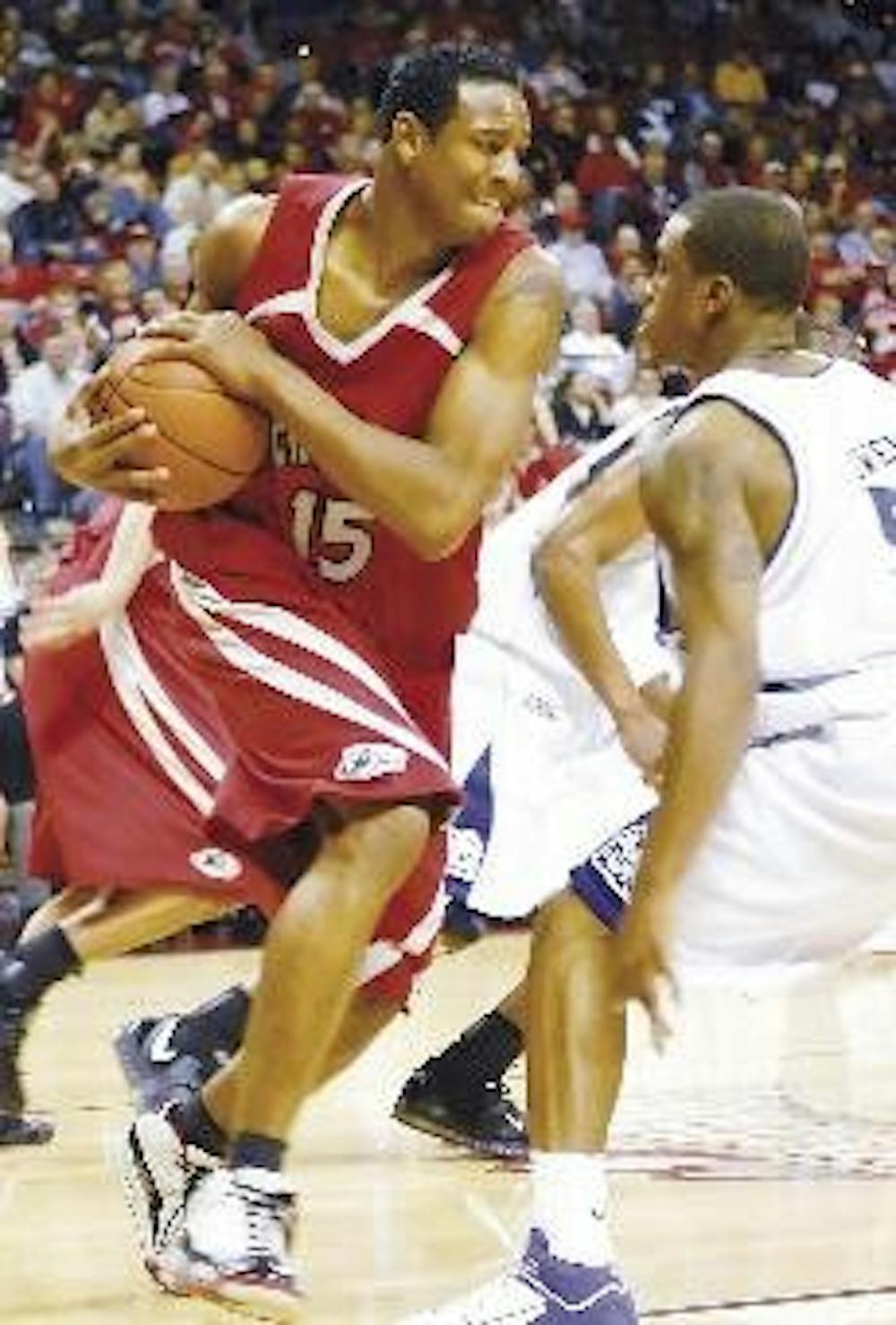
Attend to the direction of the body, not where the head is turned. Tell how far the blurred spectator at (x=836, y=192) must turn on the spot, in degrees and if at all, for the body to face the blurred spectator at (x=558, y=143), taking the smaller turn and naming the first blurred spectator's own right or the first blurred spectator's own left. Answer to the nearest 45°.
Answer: approximately 45° to the first blurred spectator's own right

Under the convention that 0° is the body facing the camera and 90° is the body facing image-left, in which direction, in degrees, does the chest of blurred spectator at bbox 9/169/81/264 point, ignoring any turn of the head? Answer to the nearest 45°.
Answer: approximately 0°

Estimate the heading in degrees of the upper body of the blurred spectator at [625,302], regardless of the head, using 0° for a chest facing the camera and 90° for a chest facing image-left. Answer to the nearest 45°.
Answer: approximately 0°

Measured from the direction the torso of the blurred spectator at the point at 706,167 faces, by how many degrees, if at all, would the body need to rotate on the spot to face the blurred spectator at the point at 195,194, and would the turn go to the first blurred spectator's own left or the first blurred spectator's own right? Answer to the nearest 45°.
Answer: approximately 45° to the first blurred spectator's own right

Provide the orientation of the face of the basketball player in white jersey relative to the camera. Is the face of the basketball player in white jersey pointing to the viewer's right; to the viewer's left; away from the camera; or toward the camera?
to the viewer's left
